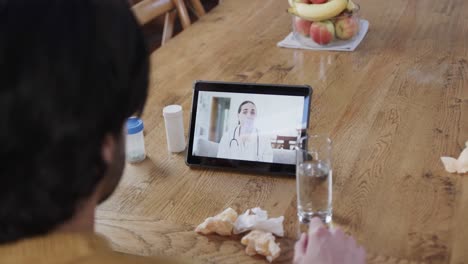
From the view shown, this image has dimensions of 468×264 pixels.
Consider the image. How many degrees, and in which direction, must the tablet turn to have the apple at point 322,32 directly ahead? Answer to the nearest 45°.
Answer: approximately 180°

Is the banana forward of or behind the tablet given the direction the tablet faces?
behind

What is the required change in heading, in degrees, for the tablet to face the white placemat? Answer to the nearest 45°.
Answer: approximately 180°

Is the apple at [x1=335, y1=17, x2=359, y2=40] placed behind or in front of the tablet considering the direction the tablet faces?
behind

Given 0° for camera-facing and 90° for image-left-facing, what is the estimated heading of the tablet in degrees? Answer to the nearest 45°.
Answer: approximately 0°
